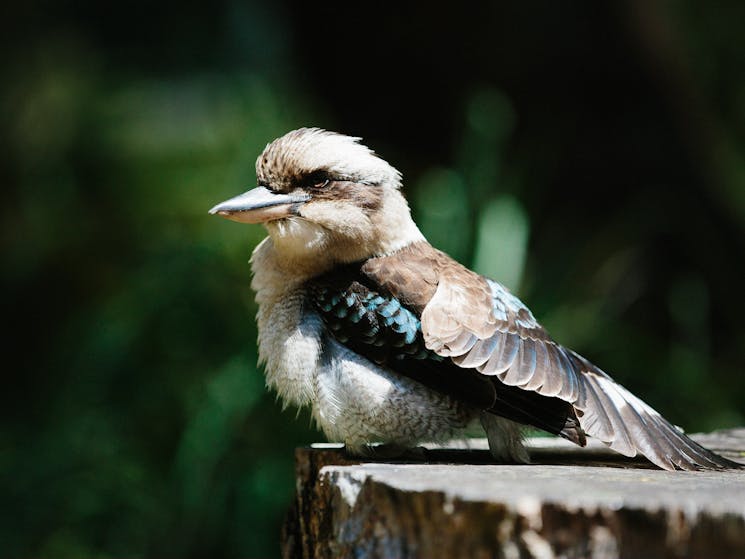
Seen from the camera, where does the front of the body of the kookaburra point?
to the viewer's left
